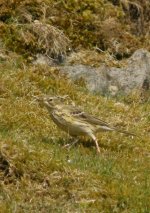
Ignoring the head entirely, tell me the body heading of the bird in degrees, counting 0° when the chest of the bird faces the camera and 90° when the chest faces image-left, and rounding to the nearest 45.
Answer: approximately 90°

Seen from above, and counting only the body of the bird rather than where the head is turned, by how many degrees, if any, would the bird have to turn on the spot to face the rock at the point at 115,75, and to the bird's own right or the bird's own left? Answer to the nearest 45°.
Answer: approximately 90° to the bird's own right
